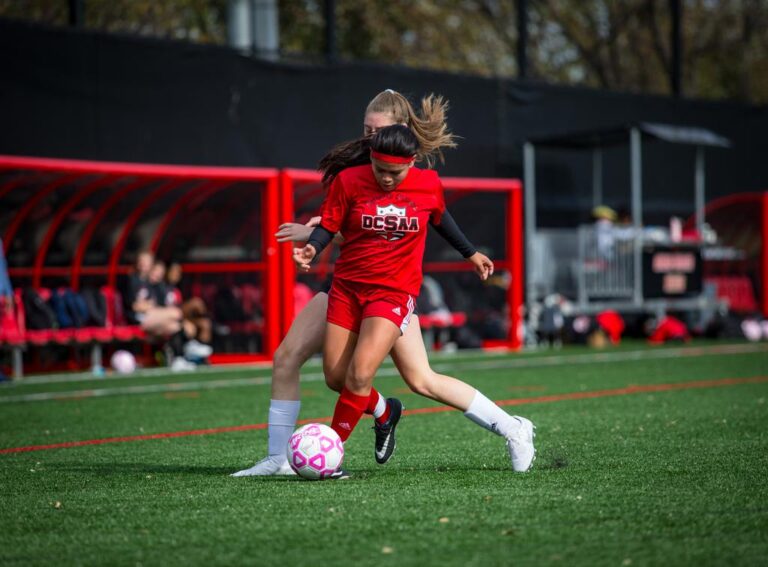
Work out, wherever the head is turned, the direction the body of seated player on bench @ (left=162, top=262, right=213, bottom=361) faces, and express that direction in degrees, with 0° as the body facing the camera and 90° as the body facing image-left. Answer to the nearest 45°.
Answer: approximately 315°

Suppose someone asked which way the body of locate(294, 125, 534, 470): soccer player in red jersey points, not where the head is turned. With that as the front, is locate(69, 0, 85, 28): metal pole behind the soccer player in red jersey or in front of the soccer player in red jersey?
behind

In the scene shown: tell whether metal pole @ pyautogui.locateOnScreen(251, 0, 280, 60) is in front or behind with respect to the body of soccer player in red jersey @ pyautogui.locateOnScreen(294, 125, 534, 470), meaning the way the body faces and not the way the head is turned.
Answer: behind

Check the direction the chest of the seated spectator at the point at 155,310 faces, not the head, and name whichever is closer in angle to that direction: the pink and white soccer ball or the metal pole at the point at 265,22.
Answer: the pink and white soccer ball

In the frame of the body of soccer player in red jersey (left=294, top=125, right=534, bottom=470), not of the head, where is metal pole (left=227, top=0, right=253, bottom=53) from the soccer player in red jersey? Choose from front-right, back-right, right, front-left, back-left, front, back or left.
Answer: back

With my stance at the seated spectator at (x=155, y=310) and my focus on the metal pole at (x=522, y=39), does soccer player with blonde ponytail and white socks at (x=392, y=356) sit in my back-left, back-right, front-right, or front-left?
back-right

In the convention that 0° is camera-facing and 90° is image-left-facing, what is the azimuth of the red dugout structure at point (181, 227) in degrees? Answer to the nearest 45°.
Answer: approximately 315°

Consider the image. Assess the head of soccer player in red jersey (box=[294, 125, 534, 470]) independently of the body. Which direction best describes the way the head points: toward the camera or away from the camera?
toward the camera

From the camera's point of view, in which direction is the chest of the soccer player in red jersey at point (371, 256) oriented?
toward the camera
